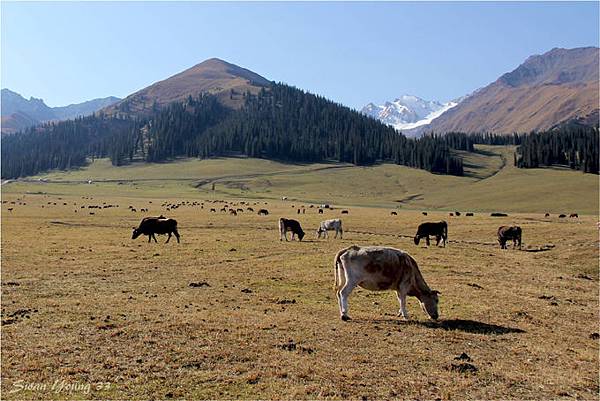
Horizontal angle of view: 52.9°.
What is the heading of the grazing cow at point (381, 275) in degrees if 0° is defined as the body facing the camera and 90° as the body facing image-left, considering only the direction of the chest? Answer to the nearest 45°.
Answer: approximately 270°

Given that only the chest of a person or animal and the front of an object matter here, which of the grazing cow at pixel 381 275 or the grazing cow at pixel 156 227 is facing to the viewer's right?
the grazing cow at pixel 381 275

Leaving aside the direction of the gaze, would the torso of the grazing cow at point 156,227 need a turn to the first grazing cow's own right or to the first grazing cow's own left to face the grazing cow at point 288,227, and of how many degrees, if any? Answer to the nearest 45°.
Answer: approximately 180°

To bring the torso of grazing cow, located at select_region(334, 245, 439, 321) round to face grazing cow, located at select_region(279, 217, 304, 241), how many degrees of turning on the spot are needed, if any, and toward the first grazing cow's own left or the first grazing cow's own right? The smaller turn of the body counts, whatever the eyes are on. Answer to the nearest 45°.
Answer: approximately 90° to the first grazing cow's own left

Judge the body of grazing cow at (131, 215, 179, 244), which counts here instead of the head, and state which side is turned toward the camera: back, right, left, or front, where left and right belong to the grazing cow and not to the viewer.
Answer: left

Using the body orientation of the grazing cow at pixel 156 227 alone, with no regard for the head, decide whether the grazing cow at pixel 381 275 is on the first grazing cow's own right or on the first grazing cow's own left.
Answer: on the first grazing cow's own left

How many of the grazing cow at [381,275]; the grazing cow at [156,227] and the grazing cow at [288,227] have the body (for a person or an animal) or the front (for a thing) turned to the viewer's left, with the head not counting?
1

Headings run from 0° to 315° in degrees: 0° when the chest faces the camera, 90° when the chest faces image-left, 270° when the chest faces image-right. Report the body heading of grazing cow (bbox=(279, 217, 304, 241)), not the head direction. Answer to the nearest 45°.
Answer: approximately 225°

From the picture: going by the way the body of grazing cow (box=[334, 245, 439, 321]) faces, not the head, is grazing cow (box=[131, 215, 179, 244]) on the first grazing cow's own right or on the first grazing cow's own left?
on the first grazing cow's own left

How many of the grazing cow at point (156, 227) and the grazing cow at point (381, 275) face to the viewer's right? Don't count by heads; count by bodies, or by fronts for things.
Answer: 1
